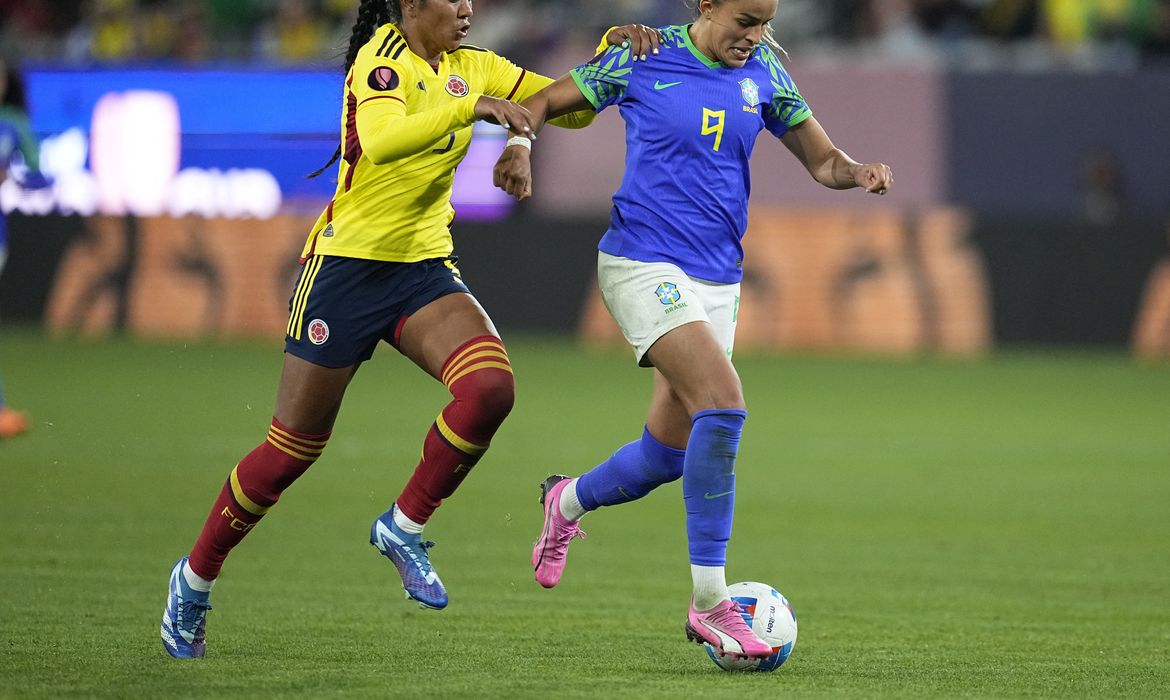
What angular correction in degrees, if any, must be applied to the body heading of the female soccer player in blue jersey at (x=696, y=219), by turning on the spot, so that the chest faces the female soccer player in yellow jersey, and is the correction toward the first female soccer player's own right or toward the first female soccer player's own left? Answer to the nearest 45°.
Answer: approximately 135° to the first female soccer player's own right

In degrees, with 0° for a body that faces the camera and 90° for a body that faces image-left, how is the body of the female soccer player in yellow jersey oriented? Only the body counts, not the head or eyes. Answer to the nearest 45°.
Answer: approximately 315°

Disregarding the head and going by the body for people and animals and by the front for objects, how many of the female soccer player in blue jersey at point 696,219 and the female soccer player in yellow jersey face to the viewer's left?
0

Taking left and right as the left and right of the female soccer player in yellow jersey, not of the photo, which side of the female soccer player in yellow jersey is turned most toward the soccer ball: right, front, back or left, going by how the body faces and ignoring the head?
front

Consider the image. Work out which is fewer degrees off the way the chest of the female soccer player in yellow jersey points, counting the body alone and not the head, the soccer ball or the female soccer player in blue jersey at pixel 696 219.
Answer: the soccer ball
